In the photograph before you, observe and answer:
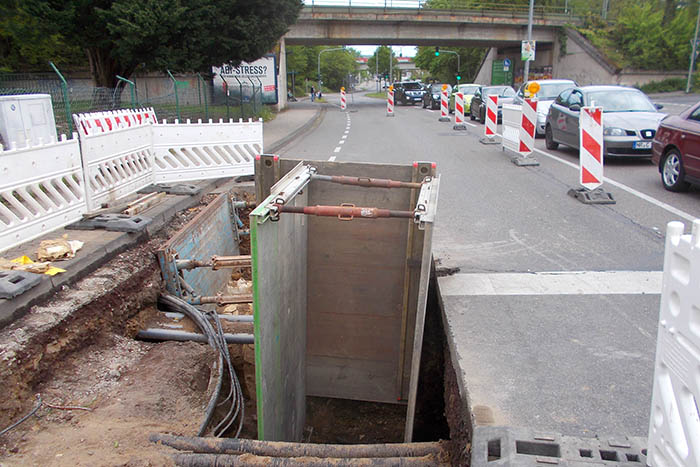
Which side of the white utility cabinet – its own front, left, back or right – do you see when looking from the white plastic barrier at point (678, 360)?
front

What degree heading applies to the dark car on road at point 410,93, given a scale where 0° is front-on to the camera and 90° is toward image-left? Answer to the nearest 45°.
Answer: approximately 315°

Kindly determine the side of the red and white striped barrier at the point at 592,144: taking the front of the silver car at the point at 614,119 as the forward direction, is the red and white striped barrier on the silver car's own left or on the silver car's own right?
on the silver car's own right

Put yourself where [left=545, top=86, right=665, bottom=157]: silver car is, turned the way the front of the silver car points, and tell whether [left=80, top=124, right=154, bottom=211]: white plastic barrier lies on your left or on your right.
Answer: on your right

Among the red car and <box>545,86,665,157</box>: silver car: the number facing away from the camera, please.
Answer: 0

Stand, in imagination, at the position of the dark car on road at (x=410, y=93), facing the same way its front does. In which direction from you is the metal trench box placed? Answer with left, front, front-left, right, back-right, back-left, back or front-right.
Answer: front-right

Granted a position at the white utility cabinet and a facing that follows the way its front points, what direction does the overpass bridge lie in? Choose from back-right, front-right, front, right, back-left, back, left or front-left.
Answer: back-left

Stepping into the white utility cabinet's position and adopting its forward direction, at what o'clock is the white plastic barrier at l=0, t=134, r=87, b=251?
The white plastic barrier is roughly at 12 o'clock from the white utility cabinet.

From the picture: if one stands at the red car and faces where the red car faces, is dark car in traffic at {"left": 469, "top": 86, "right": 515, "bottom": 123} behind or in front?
behind
